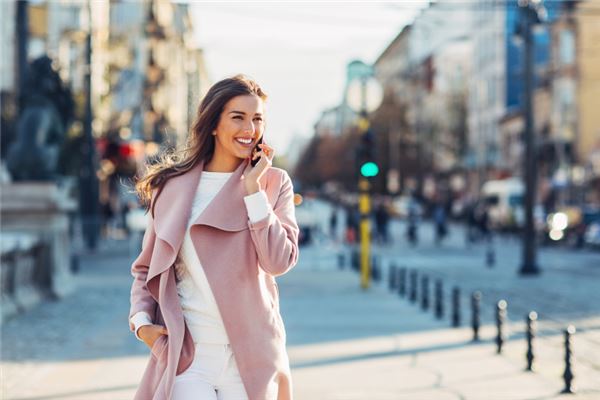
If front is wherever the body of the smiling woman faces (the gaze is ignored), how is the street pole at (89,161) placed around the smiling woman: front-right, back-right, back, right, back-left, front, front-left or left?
back

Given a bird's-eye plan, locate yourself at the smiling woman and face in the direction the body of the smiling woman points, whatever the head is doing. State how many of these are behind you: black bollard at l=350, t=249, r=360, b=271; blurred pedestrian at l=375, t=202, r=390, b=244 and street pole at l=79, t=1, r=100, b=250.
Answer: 3

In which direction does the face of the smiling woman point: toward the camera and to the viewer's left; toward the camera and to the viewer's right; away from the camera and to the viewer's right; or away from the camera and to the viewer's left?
toward the camera and to the viewer's right

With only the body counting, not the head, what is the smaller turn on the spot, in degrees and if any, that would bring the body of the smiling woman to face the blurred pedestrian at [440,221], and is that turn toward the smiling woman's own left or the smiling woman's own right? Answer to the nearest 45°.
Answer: approximately 180°

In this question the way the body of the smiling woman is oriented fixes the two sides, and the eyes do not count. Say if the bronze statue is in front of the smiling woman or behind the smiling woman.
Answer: behind

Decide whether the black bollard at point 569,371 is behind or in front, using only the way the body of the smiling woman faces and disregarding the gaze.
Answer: behind

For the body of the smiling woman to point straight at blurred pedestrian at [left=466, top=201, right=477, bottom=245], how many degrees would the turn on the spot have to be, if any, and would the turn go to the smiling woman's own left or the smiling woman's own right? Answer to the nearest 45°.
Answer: approximately 180°

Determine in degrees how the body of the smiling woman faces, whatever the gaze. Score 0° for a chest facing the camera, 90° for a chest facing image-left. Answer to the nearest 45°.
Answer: approximately 0°

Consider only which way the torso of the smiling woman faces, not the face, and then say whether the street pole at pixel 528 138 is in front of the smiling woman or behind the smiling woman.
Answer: behind

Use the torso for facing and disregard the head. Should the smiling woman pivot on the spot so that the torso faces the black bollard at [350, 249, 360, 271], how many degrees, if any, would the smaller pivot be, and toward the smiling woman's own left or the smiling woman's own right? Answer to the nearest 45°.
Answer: approximately 180°

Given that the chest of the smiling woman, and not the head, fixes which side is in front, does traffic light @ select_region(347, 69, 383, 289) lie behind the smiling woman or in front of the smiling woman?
behind
